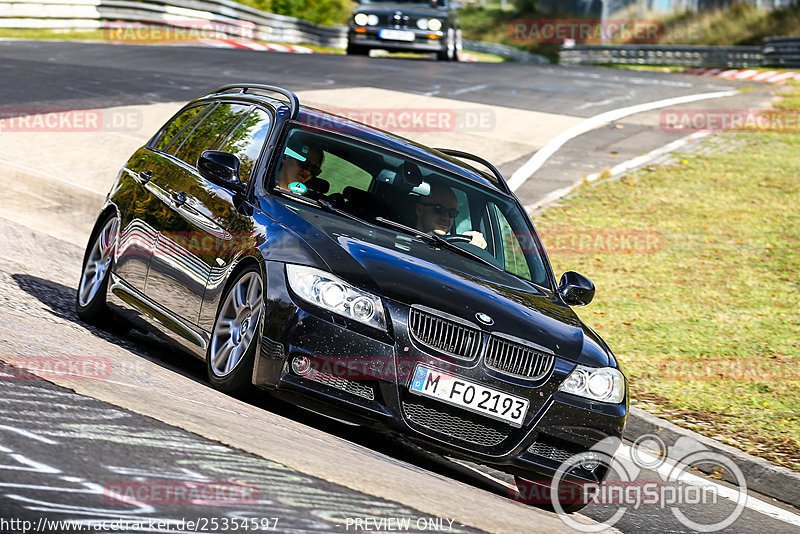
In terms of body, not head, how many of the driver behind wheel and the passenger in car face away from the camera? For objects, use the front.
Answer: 0

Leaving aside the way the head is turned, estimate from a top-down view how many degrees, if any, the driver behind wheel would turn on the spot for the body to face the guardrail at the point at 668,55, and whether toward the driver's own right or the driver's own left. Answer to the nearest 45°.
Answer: approximately 135° to the driver's own left

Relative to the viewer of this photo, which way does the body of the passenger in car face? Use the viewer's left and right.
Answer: facing the viewer and to the right of the viewer

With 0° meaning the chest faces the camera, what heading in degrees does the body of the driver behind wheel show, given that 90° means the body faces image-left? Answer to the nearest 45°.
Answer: approximately 315°

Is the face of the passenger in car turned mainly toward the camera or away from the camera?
toward the camera

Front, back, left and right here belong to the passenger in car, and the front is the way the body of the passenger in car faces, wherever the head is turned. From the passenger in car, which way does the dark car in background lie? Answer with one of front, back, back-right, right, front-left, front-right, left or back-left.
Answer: back-left

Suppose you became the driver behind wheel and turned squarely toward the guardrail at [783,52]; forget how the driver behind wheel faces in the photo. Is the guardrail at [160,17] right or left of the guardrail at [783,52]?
left

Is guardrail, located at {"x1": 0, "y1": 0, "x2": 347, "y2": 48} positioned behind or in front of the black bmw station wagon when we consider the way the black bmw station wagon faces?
behind

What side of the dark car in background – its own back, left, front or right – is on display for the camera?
front

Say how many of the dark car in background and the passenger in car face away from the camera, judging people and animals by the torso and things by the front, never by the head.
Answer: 0

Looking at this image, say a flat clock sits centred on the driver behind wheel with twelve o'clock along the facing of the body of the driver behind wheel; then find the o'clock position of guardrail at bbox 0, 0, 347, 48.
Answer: The guardrail is roughly at 7 o'clock from the driver behind wheel.

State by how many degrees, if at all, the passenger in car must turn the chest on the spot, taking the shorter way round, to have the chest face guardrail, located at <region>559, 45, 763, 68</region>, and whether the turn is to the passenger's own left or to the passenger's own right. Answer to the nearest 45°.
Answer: approximately 135° to the passenger's own left

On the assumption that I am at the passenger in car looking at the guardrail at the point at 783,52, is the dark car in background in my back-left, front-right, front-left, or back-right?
front-left

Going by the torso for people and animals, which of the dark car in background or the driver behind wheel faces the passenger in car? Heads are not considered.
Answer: the dark car in background

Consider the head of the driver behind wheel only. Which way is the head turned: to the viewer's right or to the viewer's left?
to the viewer's right

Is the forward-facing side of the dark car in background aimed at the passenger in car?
yes

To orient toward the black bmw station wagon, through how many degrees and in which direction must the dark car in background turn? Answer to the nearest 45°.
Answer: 0° — it already faces it

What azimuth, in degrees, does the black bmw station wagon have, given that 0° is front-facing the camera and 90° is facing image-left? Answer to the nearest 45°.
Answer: approximately 315°
